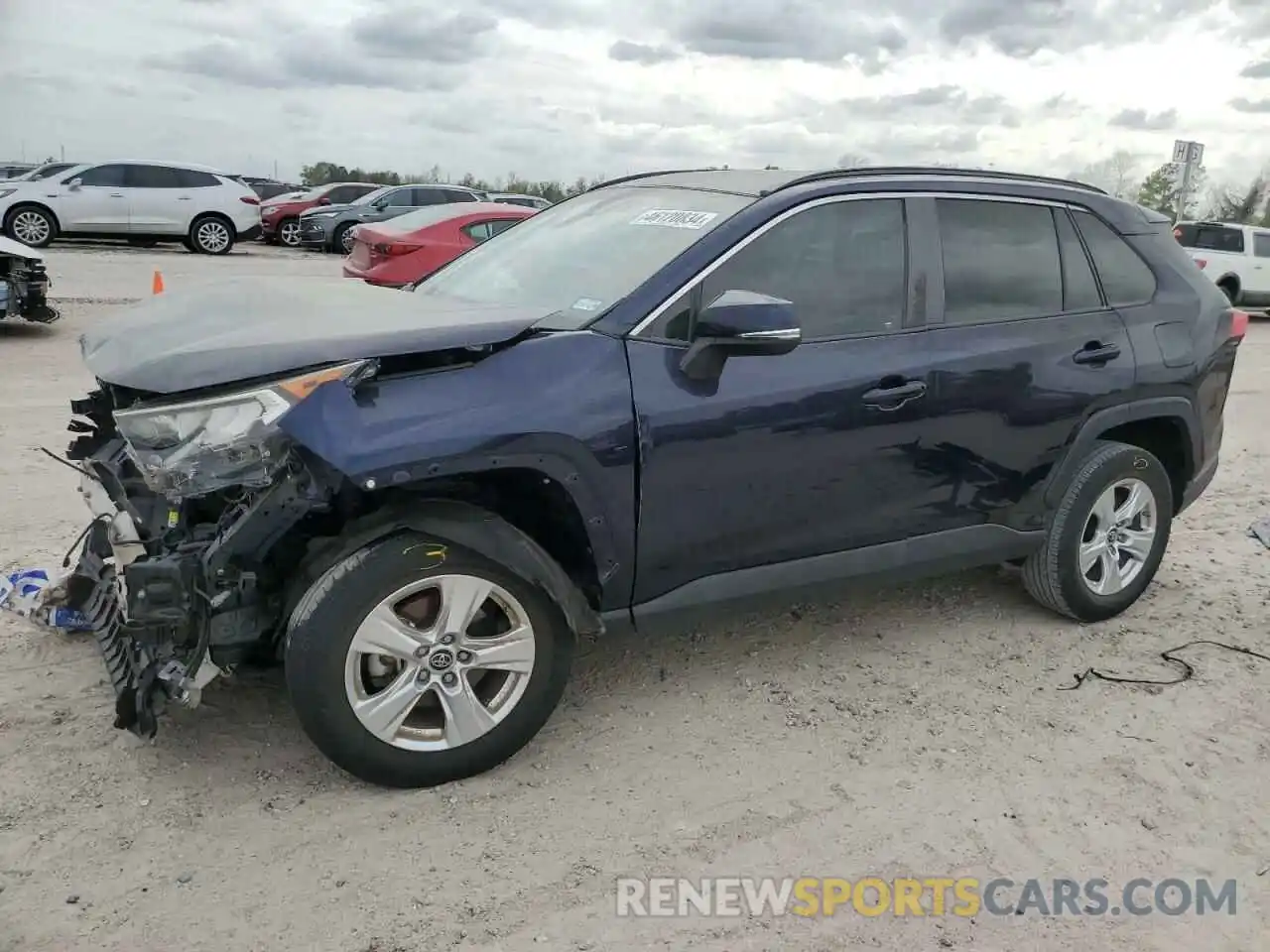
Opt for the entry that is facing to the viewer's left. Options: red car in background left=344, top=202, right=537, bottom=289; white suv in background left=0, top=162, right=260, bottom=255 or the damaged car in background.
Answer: the white suv in background

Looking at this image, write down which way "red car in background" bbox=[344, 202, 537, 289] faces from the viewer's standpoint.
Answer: facing away from the viewer and to the right of the viewer

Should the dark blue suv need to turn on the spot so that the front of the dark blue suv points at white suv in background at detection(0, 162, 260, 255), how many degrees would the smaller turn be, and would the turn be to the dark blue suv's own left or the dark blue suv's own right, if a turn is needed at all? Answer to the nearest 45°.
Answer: approximately 90° to the dark blue suv's own right

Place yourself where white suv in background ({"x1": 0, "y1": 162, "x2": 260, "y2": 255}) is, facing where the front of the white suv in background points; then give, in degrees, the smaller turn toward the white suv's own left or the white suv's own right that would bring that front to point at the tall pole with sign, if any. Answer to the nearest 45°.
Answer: approximately 180°

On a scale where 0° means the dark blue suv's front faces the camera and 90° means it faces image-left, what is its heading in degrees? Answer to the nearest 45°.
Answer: approximately 45°

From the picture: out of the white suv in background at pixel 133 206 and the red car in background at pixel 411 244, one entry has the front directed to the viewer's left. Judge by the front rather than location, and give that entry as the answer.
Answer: the white suv in background

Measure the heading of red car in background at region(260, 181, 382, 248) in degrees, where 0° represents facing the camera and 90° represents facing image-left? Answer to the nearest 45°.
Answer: approximately 45°

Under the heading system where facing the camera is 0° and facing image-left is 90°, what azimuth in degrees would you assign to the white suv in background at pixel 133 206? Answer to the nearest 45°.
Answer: approximately 90°

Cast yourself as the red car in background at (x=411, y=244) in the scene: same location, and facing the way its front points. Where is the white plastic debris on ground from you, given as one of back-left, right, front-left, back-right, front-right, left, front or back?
back-right

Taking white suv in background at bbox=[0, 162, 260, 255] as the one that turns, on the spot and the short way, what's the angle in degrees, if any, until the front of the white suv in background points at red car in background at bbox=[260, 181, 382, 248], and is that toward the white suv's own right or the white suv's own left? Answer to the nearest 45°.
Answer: approximately 135° to the white suv's own right

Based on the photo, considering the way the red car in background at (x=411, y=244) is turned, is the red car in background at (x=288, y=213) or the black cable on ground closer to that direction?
the red car in background

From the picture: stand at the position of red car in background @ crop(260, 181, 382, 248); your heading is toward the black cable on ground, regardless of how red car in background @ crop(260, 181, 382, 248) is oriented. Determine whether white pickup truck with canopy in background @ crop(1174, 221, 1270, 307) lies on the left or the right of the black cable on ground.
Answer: left
